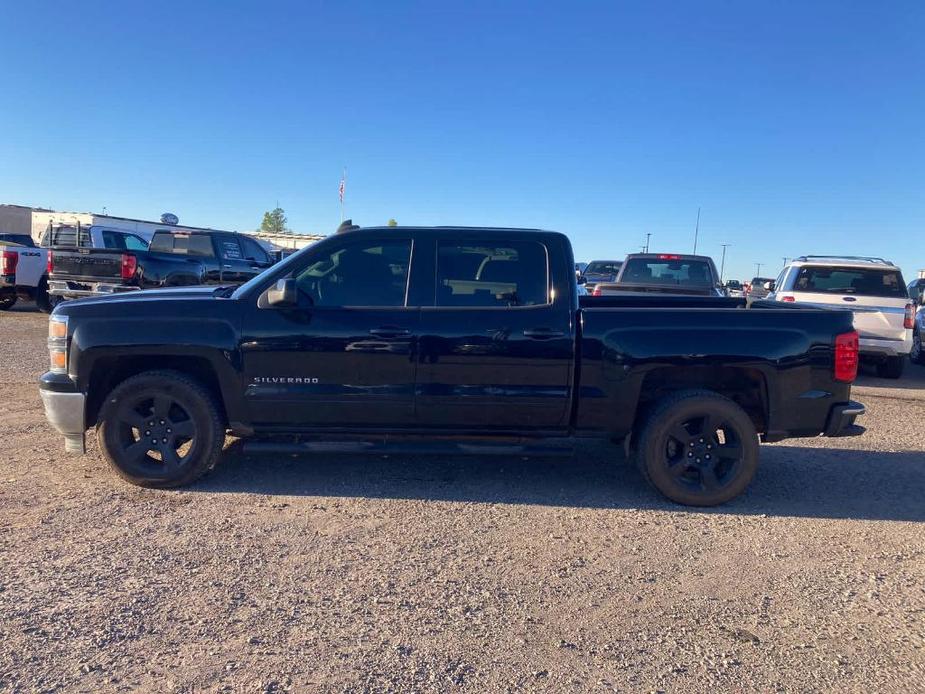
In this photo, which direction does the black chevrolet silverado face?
to the viewer's left

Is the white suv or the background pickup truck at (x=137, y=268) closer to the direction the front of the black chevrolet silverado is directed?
the background pickup truck

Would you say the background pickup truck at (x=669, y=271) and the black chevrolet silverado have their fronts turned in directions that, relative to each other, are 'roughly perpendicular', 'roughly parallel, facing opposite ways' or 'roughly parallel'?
roughly perpendicular

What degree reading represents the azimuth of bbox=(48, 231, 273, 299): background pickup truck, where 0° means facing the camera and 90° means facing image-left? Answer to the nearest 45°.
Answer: approximately 225°

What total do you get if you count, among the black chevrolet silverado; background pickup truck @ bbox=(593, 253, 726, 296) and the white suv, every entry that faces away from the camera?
2

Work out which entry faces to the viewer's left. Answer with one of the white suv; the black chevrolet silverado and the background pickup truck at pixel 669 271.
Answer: the black chevrolet silverado

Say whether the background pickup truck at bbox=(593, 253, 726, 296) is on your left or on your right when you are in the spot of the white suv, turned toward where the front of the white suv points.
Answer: on your left

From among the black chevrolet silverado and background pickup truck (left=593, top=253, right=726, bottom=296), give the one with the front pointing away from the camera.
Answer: the background pickup truck

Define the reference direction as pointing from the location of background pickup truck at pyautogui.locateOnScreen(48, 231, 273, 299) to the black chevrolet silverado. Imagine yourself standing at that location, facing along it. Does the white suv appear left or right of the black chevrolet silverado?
left

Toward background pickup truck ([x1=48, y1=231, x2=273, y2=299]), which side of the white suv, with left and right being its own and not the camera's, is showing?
left

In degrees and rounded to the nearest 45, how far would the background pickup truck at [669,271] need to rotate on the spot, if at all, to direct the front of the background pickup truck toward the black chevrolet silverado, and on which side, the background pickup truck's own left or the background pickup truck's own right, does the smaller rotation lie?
approximately 180°

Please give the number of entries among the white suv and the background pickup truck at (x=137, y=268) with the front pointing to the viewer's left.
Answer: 0

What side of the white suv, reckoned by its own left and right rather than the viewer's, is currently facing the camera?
back

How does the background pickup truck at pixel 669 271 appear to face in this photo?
away from the camera
